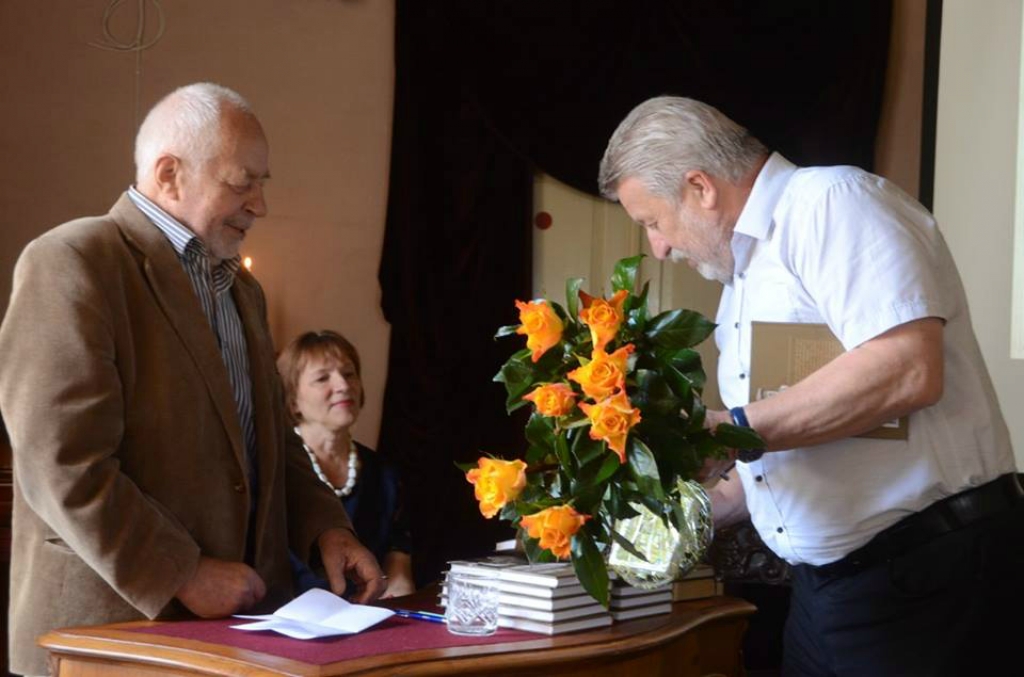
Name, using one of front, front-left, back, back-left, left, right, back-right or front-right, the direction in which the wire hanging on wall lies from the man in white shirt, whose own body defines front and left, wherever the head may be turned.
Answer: front-right

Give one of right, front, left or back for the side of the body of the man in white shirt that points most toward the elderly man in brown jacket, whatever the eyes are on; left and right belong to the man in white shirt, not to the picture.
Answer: front

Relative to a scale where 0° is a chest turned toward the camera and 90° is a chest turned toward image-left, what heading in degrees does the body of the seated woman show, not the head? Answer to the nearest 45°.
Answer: approximately 315°

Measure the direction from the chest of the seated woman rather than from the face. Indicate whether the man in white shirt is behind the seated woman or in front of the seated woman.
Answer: in front

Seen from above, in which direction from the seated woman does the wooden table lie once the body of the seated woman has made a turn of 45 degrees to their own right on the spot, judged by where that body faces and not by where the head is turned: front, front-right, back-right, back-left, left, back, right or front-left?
front

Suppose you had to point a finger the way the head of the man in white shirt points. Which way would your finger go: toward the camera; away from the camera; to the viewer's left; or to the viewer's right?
to the viewer's left

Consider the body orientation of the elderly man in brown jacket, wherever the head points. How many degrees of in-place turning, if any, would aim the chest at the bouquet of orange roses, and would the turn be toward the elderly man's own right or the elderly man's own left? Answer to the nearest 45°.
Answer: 0° — they already face it

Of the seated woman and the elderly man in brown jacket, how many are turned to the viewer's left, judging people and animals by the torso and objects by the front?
0

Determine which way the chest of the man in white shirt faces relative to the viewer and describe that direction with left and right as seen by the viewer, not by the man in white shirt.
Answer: facing to the left of the viewer

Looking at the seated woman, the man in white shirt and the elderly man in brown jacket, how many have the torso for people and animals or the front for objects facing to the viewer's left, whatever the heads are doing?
1

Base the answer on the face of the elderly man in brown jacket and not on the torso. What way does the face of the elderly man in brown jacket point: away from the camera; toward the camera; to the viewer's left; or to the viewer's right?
to the viewer's right

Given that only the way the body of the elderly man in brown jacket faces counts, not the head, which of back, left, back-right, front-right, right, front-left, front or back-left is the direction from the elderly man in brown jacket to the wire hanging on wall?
back-left
